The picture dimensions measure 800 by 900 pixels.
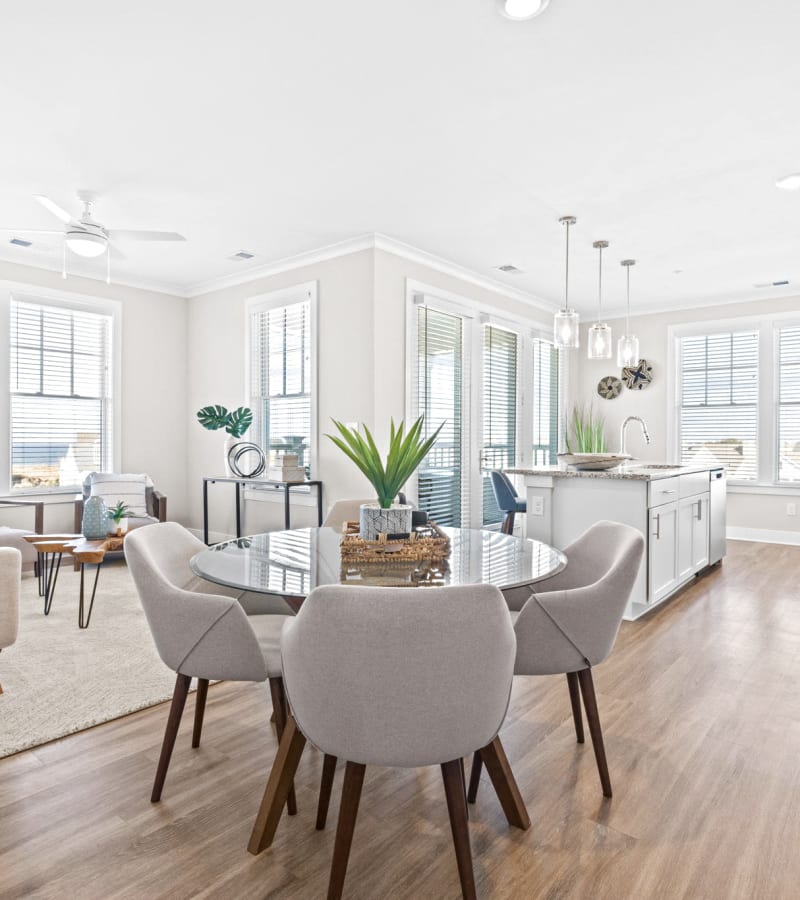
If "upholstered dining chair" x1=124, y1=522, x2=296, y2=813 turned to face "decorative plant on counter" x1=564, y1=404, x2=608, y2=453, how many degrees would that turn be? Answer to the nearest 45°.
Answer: approximately 45° to its left

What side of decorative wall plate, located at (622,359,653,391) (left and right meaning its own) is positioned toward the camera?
front

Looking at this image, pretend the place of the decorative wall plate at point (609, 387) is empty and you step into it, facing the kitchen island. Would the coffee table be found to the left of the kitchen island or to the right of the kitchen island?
right

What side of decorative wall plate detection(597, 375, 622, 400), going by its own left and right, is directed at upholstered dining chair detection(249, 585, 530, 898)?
front

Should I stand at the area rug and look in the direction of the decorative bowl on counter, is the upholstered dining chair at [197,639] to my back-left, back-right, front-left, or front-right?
front-right

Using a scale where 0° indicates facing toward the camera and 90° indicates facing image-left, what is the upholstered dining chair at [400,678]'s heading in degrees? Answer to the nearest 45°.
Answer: approximately 180°

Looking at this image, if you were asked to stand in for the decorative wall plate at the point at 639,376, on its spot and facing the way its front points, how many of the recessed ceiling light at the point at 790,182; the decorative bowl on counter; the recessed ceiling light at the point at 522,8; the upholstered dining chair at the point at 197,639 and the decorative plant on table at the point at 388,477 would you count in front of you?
5

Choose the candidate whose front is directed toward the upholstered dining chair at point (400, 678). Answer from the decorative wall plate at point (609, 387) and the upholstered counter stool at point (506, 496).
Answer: the decorative wall plate

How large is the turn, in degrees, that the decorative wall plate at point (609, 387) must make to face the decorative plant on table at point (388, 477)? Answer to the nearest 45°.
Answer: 0° — it already faces it

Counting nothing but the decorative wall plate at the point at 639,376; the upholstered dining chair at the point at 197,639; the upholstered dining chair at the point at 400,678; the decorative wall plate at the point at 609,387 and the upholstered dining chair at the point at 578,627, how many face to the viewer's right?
1

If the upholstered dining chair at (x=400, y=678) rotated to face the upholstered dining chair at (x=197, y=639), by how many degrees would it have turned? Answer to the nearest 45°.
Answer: approximately 45° to its left

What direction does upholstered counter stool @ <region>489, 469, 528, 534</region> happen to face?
to the viewer's right

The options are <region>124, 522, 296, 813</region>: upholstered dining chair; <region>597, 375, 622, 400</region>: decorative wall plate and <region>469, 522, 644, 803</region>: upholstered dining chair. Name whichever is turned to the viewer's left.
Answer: <region>469, 522, 644, 803</region>: upholstered dining chair

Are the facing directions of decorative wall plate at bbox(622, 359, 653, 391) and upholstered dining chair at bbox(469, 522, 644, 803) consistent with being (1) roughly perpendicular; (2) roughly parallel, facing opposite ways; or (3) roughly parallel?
roughly perpendicular

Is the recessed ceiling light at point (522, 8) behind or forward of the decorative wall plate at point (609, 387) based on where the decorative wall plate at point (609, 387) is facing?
forward

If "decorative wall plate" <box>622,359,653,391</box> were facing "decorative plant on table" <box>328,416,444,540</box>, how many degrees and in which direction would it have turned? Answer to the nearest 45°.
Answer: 0° — it already faces it

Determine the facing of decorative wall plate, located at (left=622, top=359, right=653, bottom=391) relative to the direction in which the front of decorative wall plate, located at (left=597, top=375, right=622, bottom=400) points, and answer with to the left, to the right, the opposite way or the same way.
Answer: the same way

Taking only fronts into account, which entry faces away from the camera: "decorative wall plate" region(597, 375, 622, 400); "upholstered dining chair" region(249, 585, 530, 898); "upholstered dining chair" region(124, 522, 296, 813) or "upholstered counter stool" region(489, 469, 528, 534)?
"upholstered dining chair" region(249, 585, 530, 898)

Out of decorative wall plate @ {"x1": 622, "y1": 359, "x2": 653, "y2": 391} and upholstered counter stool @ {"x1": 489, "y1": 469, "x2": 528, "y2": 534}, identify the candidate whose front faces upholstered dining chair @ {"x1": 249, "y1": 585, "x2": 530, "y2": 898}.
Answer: the decorative wall plate

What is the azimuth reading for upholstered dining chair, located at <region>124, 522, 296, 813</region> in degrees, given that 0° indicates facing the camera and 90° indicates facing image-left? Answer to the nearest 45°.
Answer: approximately 270°
